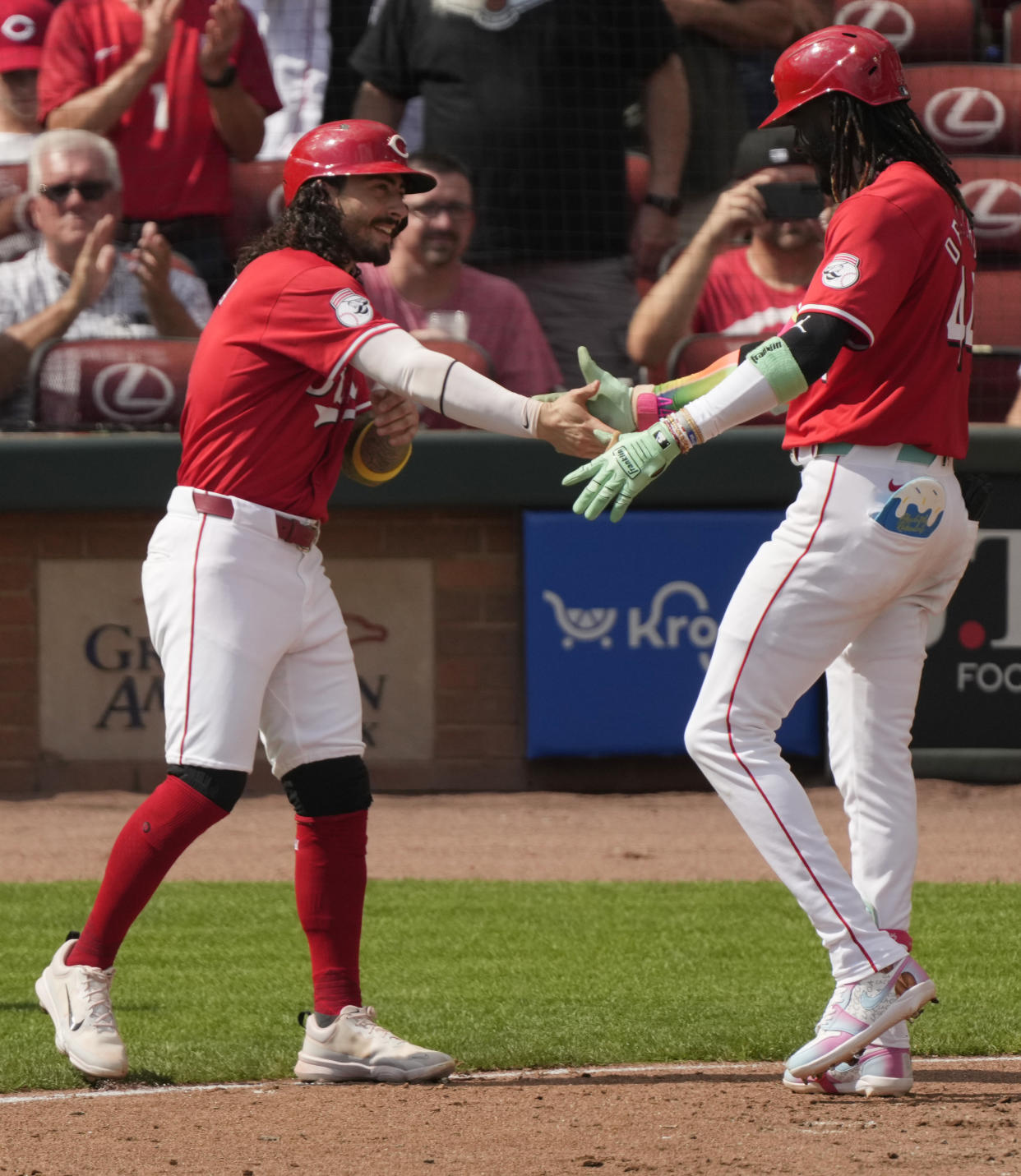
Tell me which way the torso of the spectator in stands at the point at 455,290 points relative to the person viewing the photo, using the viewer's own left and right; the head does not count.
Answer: facing the viewer

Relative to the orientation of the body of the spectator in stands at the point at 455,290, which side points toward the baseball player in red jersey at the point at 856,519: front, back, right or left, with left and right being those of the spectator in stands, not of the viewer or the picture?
front

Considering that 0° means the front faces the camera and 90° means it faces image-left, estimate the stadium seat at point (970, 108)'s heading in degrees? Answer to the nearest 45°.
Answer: approximately 0°

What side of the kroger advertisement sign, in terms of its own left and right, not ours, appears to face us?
front

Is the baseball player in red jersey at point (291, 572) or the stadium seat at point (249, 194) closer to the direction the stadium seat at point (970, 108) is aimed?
the baseball player in red jersey

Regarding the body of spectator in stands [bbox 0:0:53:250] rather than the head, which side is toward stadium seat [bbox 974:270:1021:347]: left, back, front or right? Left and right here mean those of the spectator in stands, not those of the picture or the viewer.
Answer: left

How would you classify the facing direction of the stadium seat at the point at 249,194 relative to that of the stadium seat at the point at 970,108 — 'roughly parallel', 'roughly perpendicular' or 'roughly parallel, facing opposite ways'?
roughly parallel

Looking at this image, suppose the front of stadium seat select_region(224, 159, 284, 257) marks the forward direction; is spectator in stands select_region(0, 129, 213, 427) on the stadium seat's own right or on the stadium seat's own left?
on the stadium seat's own right

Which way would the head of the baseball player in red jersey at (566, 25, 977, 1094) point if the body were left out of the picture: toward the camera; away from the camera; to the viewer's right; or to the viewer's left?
to the viewer's left

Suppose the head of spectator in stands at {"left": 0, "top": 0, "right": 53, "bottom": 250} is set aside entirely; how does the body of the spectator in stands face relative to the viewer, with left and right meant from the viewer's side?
facing the viewer

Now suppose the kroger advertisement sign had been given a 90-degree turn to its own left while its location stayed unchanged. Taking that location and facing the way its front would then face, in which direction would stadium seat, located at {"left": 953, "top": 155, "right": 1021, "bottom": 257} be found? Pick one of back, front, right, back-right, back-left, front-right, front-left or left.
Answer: front-left

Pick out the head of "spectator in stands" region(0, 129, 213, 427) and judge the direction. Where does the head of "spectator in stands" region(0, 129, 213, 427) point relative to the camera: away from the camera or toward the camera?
toward the camera

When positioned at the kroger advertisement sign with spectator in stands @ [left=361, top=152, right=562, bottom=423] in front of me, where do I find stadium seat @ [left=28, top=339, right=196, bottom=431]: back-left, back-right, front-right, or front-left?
front-left

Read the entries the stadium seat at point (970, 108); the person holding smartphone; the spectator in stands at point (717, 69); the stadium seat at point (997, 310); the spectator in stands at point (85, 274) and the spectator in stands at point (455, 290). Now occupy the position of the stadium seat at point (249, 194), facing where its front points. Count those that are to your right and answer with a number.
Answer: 1

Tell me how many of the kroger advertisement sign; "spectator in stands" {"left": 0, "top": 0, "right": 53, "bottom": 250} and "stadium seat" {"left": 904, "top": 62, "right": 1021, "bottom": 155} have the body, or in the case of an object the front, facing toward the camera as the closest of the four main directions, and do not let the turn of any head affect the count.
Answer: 3
